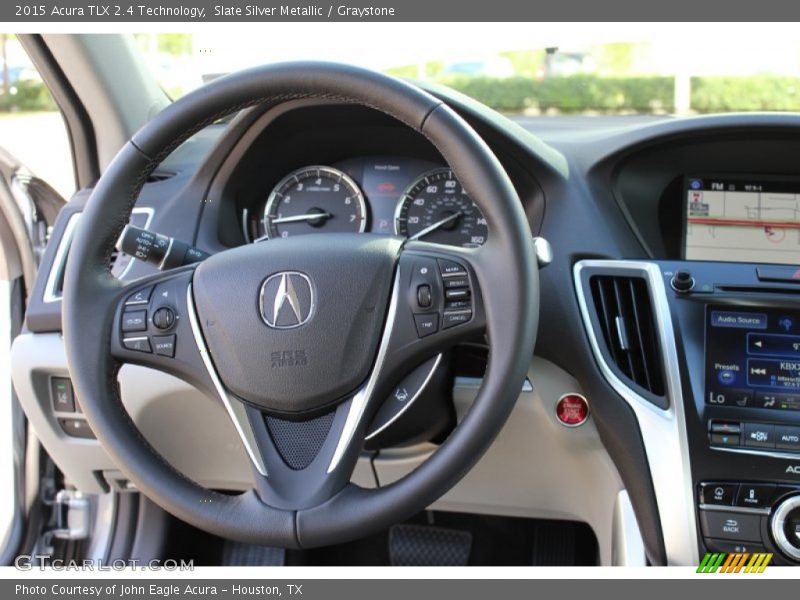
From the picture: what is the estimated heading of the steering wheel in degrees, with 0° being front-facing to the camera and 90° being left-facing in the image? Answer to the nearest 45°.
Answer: approximately 0°

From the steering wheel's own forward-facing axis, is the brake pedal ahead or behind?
behind
